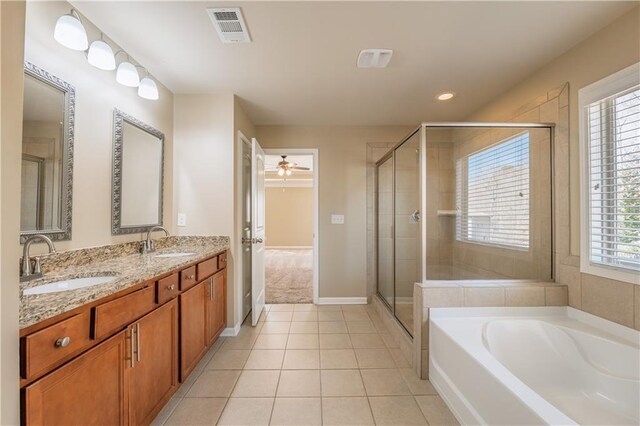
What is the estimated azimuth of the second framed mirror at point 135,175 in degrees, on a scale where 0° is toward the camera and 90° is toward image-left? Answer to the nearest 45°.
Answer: approximately 315°

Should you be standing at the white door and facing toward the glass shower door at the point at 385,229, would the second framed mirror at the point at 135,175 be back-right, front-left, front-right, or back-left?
back-right

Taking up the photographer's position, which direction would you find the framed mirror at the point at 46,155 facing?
facing the viewer and to the right of the viewer

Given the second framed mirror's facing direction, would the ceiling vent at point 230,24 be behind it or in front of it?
in front

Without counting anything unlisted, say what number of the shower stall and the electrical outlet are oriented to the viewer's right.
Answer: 0

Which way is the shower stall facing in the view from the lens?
facing the viewer and to the left of the viewer

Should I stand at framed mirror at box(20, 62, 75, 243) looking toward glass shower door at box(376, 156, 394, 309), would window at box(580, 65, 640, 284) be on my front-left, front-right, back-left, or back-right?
front-right

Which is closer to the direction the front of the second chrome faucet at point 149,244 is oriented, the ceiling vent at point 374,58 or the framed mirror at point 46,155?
the ceiling vent

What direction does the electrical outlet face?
toward the camera

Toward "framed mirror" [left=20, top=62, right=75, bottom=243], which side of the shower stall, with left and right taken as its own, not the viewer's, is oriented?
front

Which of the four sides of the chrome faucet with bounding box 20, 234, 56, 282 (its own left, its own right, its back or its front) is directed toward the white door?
left

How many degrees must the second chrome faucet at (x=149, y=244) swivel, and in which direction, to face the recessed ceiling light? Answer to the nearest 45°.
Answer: approximately 45° to its left

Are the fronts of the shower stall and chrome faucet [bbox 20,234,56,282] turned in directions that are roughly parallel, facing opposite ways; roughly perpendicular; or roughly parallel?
roughly parallel, facing opposite ways
